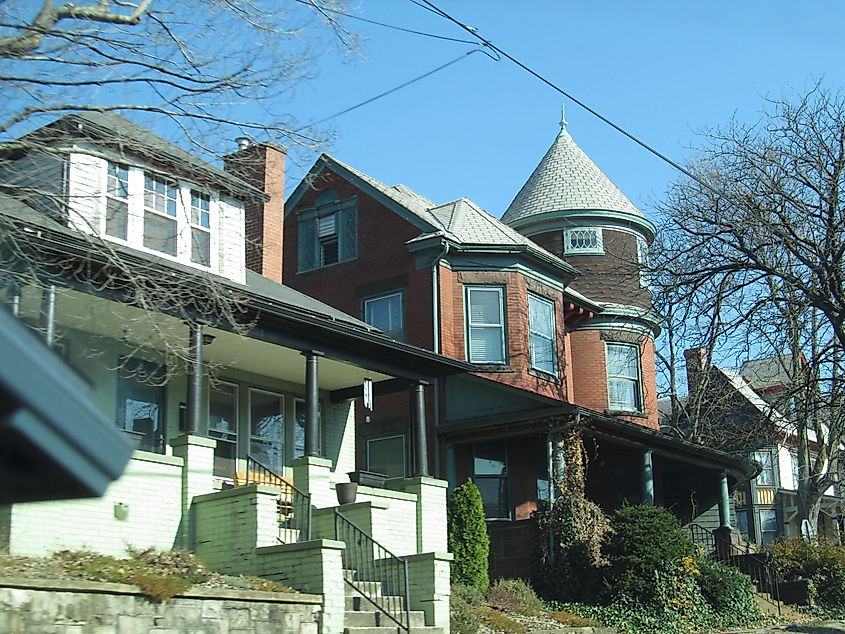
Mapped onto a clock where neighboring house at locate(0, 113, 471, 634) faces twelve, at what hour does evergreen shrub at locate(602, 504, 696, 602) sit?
The evergreen shrub is roughly at 10 o'clock from the neighboring house.

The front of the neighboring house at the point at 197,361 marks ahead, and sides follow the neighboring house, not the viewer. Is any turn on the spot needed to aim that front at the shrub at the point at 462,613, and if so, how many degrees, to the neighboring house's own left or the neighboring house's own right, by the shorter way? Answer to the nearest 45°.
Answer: approximately 45° to the neighboring house's own left

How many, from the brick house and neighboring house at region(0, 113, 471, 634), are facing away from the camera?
0

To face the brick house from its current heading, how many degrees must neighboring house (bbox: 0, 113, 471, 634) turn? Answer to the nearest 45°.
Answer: approximately 90° to its left

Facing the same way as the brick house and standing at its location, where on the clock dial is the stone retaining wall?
The stone retaining wall is roughly at 2 o'clock from the brick house.
